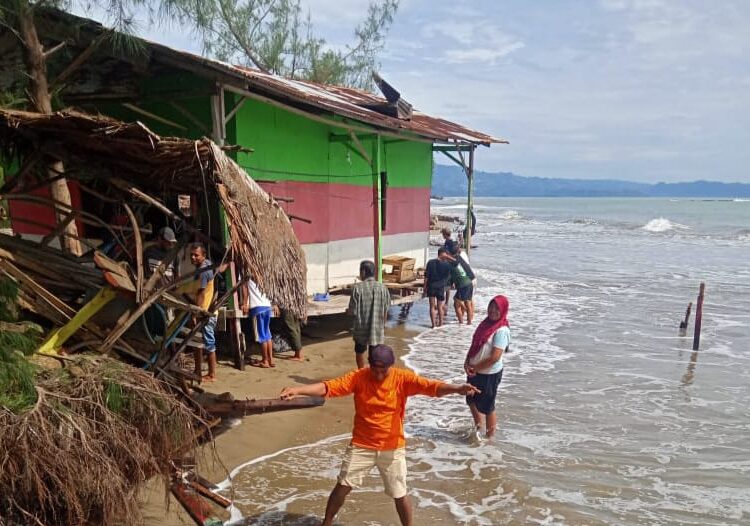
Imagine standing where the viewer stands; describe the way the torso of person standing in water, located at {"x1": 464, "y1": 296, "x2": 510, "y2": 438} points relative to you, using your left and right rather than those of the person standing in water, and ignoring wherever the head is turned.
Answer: facing the viewer and to the left of the viewer

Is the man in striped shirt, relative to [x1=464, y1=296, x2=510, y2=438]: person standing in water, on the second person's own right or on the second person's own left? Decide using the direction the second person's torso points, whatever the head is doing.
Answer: on the second person's own right

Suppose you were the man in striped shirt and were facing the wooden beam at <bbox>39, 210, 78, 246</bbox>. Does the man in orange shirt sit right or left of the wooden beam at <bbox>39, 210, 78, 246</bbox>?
left

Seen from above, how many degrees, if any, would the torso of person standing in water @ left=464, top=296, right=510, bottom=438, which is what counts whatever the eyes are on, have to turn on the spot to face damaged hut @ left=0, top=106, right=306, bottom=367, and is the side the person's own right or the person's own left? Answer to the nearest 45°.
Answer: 0° — they already face it

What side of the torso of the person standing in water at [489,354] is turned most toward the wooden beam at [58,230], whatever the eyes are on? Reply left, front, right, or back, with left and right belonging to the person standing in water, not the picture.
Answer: front

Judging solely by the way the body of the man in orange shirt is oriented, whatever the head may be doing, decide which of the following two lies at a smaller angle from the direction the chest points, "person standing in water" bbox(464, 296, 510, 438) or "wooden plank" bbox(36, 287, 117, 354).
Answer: the wooden plank

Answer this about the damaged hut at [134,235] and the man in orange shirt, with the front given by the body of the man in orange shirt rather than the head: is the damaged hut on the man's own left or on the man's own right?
on the man's own right

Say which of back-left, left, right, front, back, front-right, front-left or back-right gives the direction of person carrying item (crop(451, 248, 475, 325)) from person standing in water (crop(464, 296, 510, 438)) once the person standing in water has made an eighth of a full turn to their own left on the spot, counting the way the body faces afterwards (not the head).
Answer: back

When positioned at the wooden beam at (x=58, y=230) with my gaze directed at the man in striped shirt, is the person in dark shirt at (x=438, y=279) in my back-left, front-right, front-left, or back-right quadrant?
front-left

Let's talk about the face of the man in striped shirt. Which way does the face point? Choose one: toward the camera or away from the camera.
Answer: away from the camera

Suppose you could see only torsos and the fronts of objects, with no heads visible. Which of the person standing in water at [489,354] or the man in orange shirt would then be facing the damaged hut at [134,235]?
the person standing in water

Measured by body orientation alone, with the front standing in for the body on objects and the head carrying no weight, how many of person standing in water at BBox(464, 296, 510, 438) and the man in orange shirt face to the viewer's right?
0

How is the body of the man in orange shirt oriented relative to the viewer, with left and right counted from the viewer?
facing the viewer

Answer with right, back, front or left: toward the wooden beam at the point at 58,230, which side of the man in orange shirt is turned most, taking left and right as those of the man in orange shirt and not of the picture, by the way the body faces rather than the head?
right
